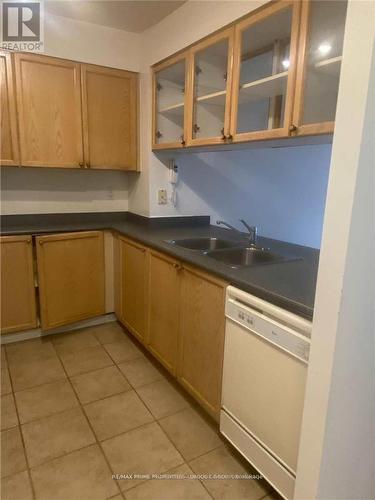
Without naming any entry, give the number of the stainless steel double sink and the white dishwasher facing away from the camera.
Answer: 0

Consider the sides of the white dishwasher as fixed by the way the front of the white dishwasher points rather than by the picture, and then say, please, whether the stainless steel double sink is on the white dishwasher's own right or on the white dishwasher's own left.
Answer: on the white dishwasher's own right

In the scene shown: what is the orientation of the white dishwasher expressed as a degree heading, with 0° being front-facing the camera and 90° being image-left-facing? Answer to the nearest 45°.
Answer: approximately 45°

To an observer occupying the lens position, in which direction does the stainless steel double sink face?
facing the viewer and to the left of the viewer

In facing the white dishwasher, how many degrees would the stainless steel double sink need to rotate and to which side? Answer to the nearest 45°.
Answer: approximately 45° to its left
